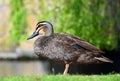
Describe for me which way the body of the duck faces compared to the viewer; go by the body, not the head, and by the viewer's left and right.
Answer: facing to the left of the viewer
